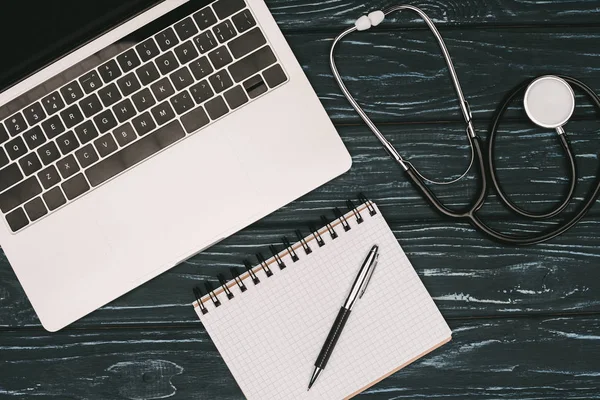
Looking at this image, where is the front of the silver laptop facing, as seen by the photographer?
facing the viewer and to the right of the viewer
